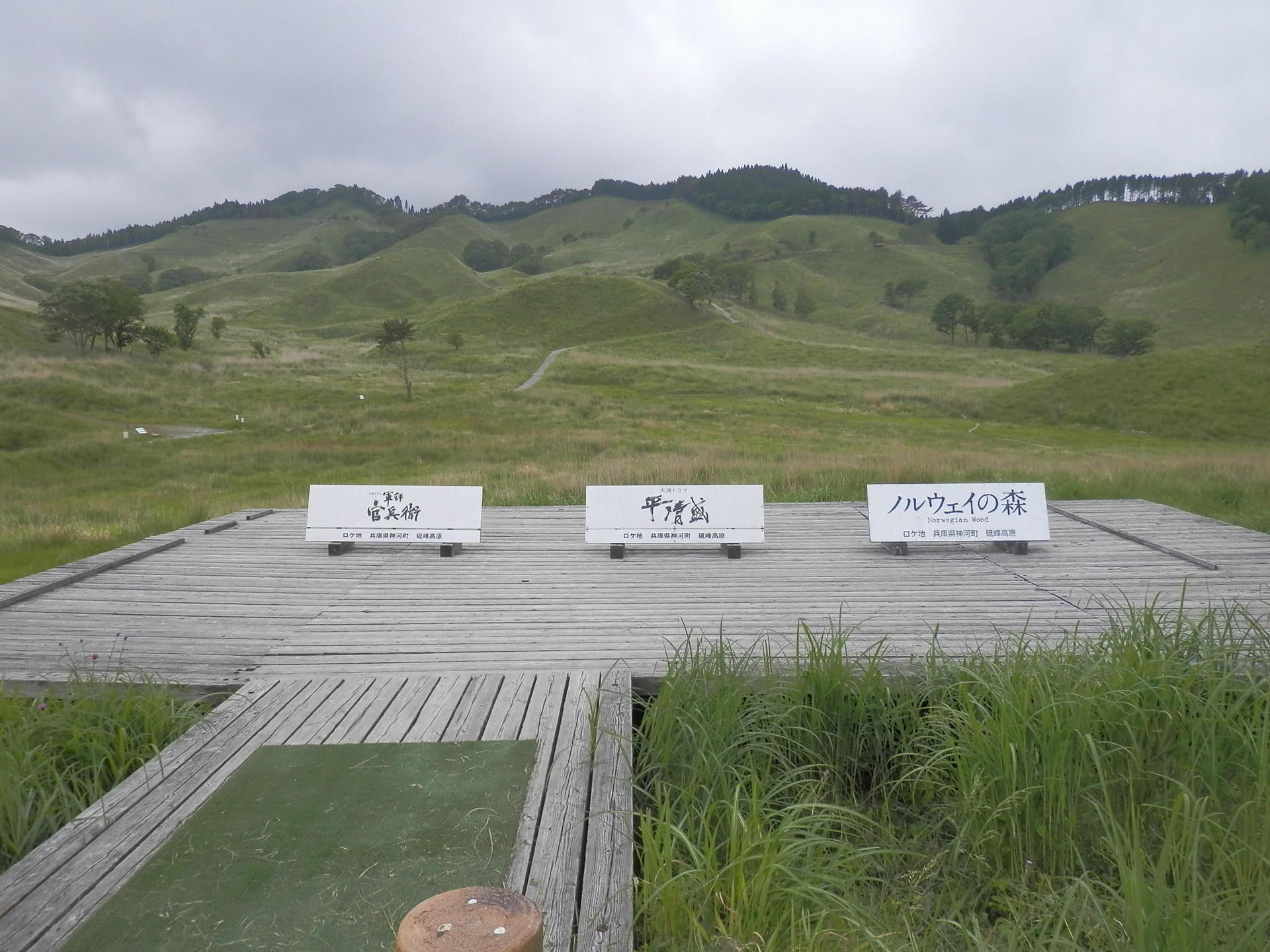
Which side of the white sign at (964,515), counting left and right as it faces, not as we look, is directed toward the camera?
front

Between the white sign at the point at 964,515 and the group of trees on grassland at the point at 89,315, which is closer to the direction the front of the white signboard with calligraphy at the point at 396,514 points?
the white sign

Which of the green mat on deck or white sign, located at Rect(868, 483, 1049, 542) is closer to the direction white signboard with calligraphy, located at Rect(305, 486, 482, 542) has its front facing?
the green mat on deck

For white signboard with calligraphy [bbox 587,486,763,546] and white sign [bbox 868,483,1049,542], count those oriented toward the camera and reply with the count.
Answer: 2

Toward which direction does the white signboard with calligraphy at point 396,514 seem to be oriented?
toward the camera

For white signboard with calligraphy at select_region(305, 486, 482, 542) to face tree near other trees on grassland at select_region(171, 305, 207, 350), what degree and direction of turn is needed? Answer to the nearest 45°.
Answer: approximately 180°

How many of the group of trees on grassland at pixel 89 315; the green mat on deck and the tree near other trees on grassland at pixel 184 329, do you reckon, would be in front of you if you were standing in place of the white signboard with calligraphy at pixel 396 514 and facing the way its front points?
1

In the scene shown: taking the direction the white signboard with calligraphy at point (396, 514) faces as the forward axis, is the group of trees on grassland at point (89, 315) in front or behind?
behind

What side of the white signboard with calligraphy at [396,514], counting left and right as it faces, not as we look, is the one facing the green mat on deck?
front

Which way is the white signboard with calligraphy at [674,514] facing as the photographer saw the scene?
facing the viewer

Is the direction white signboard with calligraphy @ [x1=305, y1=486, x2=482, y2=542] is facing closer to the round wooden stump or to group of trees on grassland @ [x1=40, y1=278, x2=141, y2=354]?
the round wooden stump
